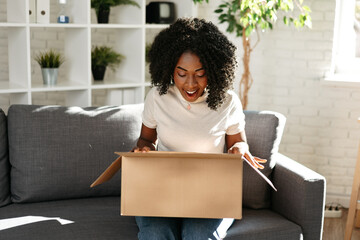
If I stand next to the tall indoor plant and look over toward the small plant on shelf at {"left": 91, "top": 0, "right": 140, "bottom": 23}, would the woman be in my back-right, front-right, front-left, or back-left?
front-left

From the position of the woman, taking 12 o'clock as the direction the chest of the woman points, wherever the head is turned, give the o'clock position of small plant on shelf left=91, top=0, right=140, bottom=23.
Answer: The small plant on shelf is roughly at 5 o'clock from the woman.

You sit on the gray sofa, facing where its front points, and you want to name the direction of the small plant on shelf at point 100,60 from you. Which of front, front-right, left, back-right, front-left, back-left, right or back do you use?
back

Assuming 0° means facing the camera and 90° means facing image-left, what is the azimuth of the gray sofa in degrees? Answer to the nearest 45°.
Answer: approximately 0°

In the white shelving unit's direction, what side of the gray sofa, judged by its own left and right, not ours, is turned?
back

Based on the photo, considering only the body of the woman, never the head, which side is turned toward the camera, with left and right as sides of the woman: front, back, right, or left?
front

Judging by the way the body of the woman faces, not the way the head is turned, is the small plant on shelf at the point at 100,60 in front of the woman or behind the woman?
behind

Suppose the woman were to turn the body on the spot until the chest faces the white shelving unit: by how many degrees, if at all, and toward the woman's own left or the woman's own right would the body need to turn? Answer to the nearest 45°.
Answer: approximately 135° to the woman's own right
